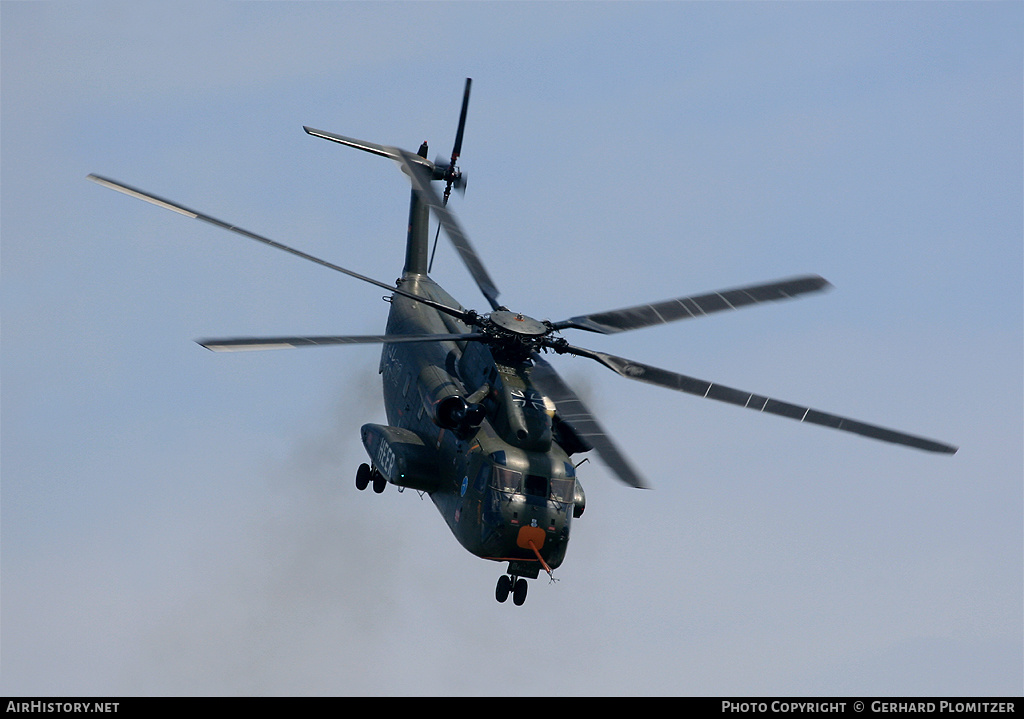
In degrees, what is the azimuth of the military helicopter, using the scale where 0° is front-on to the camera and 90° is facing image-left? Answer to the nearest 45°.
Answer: approximately 315°
